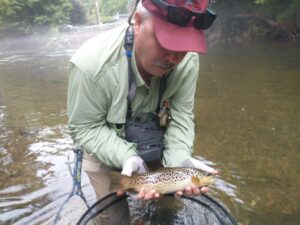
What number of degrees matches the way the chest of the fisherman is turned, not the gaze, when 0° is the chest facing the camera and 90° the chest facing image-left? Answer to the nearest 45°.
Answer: approximately 315°
